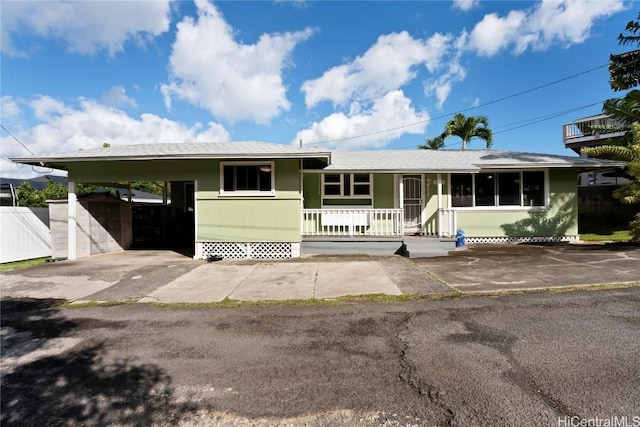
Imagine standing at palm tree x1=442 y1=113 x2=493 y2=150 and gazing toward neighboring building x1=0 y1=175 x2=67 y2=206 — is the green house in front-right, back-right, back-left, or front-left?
front-left

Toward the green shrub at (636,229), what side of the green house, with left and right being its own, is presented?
left

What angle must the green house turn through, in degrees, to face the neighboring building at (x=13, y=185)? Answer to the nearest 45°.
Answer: approximately 90° to its right

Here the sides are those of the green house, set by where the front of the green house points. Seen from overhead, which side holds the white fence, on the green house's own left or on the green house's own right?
on the green house's own right

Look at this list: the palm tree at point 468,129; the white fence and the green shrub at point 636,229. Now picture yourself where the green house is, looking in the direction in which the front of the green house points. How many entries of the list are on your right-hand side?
1

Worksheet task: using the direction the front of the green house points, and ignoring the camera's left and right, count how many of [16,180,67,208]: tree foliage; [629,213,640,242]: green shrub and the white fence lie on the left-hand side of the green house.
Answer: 1

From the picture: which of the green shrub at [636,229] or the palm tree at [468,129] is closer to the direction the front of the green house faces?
the green shrub

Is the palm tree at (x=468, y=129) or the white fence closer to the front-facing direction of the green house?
the white fence

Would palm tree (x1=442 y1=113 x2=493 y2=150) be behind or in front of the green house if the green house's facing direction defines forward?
behind

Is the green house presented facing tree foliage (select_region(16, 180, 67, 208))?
no

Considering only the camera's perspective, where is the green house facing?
facing the viewer

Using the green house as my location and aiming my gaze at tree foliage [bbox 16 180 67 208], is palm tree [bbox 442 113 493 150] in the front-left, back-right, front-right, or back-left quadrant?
back-right
